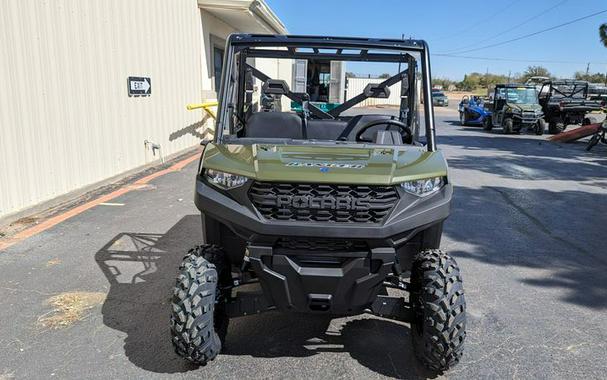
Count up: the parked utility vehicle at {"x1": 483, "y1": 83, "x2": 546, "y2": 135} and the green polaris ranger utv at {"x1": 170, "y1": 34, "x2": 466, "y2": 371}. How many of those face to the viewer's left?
0

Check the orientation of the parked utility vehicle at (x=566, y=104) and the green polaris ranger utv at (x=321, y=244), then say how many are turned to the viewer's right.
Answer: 0

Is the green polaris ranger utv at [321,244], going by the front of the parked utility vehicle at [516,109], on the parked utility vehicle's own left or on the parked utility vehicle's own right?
on the parked utility vehicle's own right

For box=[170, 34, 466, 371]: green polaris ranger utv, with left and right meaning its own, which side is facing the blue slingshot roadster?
back

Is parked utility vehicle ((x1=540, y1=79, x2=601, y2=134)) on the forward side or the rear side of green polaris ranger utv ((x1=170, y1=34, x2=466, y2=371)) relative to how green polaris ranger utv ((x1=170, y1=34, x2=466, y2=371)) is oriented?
on the rear side

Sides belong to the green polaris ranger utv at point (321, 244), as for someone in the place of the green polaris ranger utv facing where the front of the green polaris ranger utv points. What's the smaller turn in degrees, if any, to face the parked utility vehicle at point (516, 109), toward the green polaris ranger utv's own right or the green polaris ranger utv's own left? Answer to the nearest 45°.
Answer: approximately 135° to the green polaris ranger utv's own left

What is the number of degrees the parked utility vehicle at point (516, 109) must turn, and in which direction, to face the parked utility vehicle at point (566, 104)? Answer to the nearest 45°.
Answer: approximately 90° to its left
